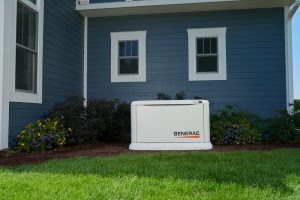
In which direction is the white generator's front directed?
toward the camera

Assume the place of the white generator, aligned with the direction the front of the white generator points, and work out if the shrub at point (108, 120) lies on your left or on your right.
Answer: on your right

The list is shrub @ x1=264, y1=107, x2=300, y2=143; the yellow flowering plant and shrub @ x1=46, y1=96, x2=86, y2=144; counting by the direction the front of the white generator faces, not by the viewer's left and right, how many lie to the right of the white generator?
2

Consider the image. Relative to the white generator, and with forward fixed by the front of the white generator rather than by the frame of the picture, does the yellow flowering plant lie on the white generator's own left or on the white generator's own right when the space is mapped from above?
on the white generator's own right

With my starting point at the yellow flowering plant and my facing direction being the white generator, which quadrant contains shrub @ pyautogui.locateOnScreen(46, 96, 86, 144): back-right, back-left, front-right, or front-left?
front-left

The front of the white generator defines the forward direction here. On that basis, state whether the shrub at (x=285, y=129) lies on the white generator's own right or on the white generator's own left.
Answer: on the white generator's own left

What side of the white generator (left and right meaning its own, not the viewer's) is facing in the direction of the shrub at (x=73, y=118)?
right

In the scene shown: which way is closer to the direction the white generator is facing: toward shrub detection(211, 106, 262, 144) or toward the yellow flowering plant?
the yellow flowering plant
